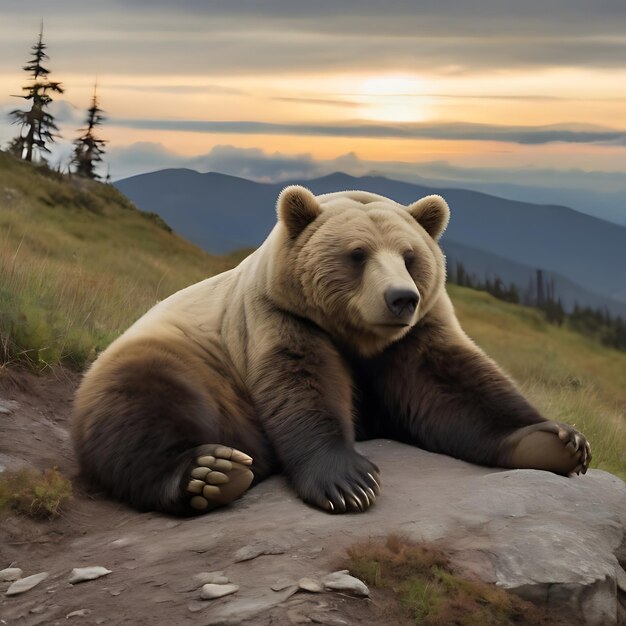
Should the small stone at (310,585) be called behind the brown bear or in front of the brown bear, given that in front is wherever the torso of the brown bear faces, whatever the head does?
in front

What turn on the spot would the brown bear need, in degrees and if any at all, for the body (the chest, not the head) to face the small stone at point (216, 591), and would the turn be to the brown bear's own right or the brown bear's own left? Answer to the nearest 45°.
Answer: approximately 45° to the brown bear's own right

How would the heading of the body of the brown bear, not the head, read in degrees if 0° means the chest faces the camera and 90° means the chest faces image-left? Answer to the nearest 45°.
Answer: approximately 315°

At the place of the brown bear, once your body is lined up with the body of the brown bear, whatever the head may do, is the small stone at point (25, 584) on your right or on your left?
on your right

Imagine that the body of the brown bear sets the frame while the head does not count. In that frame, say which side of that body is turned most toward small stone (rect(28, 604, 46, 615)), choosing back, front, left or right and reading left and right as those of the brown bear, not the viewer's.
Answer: right

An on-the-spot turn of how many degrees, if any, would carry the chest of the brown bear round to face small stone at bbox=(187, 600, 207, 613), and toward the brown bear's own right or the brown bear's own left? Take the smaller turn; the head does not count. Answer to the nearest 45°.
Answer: approximately 45° to the brown bear's own right

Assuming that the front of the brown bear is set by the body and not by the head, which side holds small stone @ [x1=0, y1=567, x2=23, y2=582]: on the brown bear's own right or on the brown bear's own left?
on the brown bear's own right

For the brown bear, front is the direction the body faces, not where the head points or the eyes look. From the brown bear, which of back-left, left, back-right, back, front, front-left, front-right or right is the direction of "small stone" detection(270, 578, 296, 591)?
front-right

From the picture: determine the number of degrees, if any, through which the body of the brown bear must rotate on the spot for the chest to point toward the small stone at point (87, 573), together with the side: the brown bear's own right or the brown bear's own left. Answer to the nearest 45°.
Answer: approximately 90° to the brown bear's own right

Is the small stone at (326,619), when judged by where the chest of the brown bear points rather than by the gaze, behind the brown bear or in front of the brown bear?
in front

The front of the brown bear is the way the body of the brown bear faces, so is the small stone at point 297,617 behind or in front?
in front

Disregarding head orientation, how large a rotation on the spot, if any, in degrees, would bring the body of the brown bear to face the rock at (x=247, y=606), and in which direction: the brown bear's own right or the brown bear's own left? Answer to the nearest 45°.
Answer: approximately 45° to the brown bear's own right

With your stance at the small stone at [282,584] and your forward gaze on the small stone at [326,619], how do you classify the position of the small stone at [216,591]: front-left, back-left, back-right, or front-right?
back-right

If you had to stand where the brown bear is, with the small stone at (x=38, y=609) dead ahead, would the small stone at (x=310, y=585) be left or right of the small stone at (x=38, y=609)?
left
